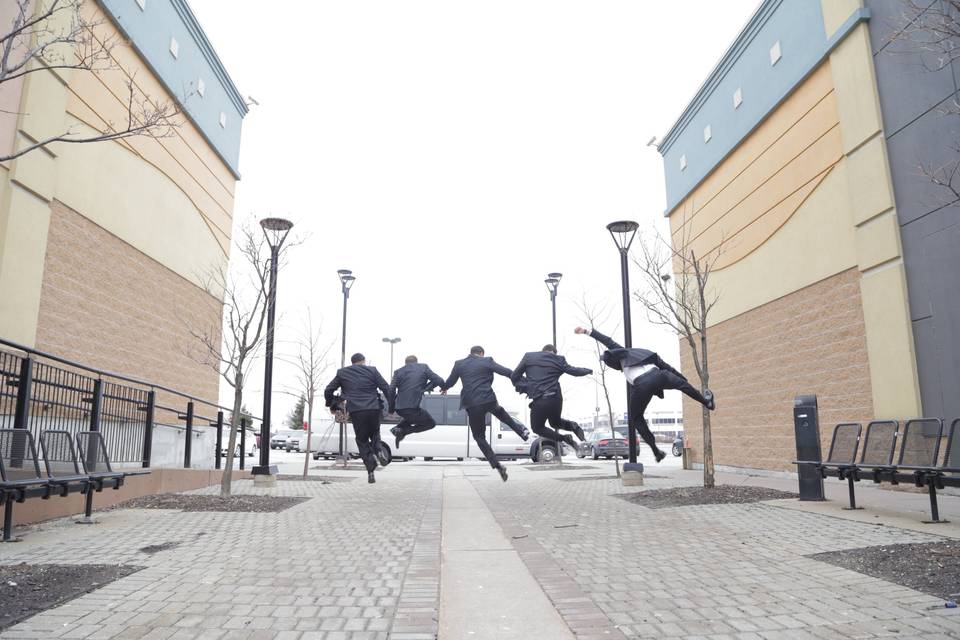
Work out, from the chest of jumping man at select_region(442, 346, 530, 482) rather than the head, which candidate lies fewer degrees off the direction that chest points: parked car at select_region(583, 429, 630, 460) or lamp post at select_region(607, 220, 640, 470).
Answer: the parked car

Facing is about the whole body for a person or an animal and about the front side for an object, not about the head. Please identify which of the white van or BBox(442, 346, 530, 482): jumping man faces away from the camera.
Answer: the jumping man

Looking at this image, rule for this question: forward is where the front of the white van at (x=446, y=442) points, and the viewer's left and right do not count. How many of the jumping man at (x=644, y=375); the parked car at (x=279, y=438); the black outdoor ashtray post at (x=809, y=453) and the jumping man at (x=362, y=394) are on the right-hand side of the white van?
3

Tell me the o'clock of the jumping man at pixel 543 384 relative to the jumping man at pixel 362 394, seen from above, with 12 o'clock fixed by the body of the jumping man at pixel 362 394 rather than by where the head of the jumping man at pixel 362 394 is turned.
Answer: the jumping man at pixel 543 384 is roughly at 4 o'clock from the jumping man at pixel 362 394.

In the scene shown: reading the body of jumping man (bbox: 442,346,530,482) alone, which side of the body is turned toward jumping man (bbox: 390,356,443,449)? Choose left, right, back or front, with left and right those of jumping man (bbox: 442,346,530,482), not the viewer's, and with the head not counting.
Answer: left

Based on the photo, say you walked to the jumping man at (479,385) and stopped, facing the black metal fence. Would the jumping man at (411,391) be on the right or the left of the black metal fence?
right

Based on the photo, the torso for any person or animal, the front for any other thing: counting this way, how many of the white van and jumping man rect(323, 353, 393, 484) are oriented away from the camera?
1

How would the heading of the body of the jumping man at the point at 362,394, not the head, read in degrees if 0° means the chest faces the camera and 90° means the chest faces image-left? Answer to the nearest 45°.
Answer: approximately 180°

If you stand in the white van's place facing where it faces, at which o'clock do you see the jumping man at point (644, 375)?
The jumping man is roughly at 3 o'clock from the white van.

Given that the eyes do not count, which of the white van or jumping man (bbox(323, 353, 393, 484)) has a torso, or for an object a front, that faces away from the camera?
the jumping man

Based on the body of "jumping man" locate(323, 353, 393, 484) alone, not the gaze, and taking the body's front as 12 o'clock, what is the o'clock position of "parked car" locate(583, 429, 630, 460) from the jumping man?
The parked car is roughly at 1 o'clock from the jumping man.

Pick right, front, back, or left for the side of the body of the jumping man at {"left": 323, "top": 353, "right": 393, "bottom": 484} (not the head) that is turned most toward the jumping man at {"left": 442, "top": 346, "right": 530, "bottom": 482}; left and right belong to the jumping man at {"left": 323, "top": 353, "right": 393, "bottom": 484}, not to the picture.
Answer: right

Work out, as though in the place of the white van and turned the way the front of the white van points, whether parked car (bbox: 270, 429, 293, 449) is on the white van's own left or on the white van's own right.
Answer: on the white van's own left

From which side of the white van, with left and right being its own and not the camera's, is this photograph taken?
right

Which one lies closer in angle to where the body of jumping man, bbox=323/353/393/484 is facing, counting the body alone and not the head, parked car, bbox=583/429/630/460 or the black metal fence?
the parked car

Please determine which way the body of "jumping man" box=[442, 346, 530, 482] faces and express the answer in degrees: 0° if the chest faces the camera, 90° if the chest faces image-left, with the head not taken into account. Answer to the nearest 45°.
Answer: approximately 180°
